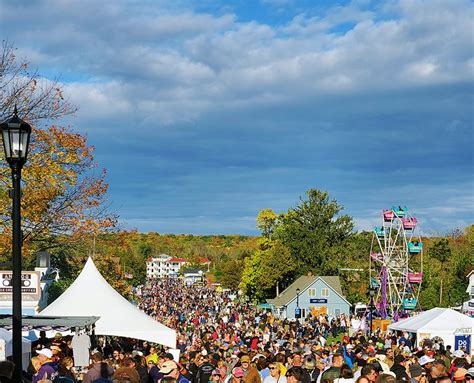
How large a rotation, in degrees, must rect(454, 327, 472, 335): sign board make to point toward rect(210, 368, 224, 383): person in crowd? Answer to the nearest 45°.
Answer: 0° — it already faces them

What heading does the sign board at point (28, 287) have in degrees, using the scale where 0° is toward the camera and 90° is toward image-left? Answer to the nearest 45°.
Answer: approximately 0°

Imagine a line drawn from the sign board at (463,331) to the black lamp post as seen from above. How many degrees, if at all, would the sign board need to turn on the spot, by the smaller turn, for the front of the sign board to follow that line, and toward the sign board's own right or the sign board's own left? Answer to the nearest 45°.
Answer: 0° — it already faces it

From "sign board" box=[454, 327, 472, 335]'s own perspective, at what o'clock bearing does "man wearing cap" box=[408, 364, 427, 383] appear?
The man wearing cap is roughly at 12 o'clock from the sign board.

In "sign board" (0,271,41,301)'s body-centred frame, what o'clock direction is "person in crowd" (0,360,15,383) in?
The person in crowd is roughly at 12 o'clock from the sign board.

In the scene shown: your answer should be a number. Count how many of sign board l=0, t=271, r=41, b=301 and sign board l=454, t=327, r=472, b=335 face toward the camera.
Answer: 2
